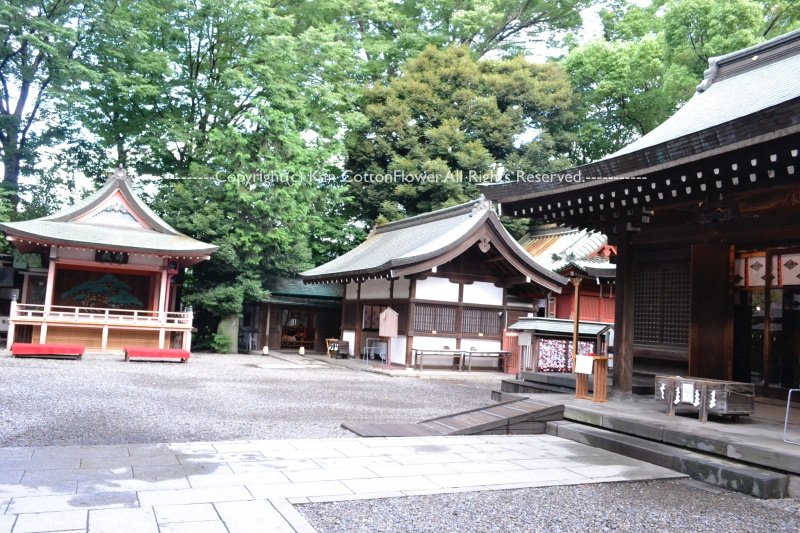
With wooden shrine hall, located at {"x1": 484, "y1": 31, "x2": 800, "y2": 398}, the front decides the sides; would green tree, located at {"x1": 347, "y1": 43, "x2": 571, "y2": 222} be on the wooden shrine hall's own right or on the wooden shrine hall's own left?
on the wooden shrine hall's own right

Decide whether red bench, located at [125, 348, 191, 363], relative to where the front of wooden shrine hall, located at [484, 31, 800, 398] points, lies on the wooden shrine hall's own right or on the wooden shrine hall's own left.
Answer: on the wooden shrine hall's own right

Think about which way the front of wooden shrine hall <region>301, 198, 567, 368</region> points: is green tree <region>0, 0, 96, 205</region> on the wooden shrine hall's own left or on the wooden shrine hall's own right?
on the wooden shrine hall's own right

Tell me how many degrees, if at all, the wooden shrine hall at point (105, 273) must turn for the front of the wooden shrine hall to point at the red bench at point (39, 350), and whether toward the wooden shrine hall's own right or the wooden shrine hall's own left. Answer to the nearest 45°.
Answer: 0° — it already faces it

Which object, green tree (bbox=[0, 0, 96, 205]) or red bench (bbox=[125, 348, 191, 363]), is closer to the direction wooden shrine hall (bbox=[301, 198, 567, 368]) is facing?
the red bench

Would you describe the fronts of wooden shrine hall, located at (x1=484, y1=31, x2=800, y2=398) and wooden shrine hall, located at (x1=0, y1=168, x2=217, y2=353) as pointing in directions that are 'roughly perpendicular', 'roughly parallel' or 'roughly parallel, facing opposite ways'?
roughly perpendicular

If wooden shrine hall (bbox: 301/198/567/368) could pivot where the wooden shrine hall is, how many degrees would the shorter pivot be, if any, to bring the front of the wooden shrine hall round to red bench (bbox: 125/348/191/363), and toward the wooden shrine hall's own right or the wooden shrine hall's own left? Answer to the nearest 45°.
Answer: approximately 45° to the wooden shrine hall's own right

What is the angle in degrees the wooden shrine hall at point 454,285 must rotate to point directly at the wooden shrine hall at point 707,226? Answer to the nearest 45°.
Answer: approximately 45° to its left
